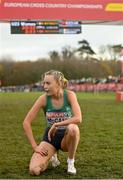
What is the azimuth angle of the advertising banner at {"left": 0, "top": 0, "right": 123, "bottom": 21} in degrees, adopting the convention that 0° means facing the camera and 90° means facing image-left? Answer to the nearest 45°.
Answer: approximately 0°

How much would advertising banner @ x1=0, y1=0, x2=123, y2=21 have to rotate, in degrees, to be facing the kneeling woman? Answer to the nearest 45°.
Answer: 0° — it already faces them
